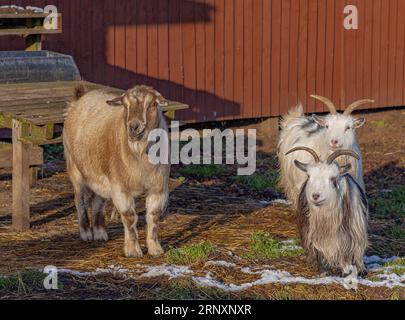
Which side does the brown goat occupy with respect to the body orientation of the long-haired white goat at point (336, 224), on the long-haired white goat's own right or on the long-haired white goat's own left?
on the long-haired white goat's own right

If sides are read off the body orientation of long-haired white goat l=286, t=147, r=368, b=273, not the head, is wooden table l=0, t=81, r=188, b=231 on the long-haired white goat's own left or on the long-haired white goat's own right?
on the long-haired white goat's own right

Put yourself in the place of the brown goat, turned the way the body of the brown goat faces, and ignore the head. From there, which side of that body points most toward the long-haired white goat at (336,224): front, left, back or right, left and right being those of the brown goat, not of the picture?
front

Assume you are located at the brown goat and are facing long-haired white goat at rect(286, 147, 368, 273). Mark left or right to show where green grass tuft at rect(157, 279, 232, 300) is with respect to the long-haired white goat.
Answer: right

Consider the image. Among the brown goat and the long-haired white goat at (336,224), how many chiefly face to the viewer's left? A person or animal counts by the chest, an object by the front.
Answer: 0

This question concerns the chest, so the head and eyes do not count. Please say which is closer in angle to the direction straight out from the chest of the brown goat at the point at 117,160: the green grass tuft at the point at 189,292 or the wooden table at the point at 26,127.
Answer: the green grass tuft

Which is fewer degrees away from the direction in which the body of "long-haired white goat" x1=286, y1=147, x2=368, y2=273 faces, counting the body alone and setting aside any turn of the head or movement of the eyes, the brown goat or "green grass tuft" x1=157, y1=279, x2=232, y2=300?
the green grass tuft

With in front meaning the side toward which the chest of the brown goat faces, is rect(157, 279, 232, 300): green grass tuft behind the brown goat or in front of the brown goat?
in front

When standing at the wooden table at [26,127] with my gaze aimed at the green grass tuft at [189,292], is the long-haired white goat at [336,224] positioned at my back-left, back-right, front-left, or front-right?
front-left

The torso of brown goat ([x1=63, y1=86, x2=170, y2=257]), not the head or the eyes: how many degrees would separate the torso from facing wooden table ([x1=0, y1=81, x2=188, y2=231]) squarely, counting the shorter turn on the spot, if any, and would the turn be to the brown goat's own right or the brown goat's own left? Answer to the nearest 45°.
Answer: approximately 180°

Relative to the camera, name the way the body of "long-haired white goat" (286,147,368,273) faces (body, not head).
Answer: toward the camera
